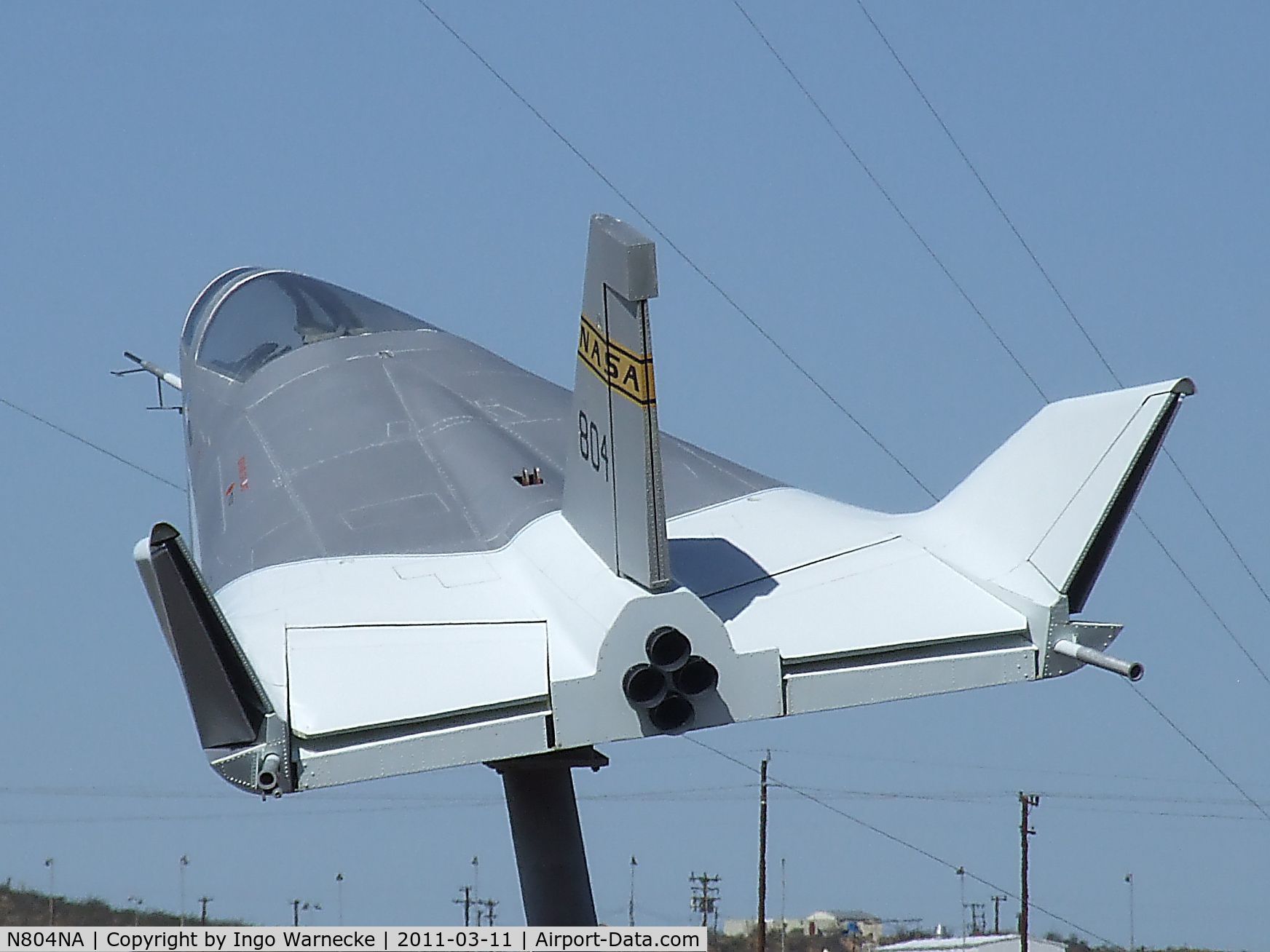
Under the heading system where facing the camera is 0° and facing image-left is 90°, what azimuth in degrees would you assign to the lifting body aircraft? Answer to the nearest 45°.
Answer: approximately 135°

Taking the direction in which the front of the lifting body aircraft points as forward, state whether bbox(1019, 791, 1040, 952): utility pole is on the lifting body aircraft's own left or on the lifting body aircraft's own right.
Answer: on the lifting body aircraft's own right
